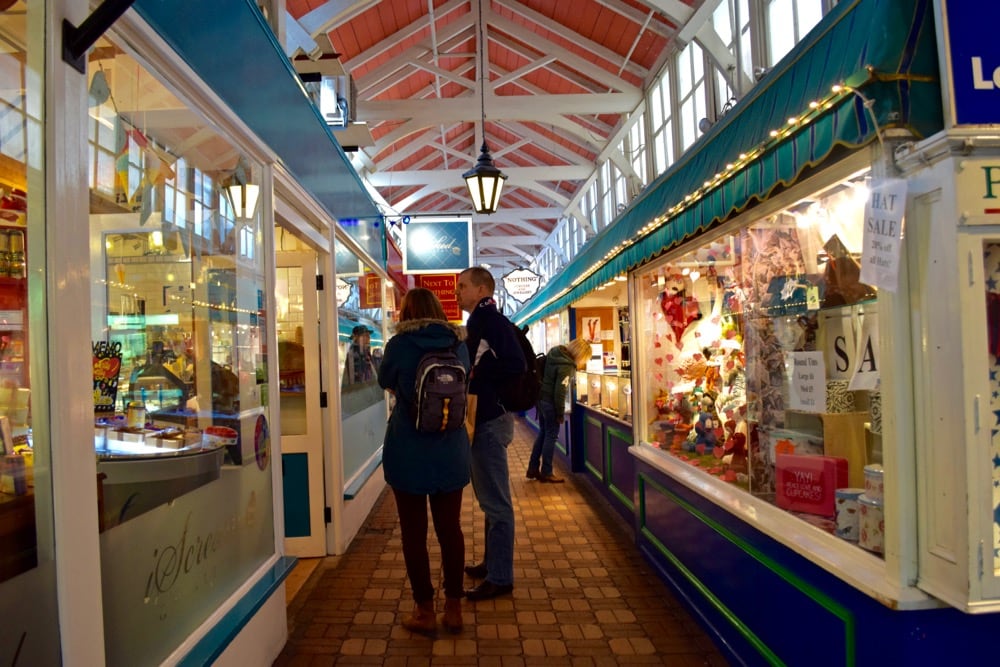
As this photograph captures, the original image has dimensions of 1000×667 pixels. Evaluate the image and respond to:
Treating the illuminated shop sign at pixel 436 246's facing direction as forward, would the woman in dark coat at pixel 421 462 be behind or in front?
in front

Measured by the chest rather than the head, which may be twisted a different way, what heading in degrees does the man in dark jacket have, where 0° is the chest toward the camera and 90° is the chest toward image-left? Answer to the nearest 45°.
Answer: approximately 90°

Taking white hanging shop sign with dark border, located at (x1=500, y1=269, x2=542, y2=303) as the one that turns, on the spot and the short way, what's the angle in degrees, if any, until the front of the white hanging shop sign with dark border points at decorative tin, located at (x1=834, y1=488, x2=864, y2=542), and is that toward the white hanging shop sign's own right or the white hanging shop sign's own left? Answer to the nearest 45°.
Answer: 0° — it already faces it

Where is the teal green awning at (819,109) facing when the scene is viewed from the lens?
facing the viewer and to the left of the viewer

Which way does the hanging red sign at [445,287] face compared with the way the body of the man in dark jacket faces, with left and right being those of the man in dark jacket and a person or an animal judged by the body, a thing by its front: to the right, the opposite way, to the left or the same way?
to the left

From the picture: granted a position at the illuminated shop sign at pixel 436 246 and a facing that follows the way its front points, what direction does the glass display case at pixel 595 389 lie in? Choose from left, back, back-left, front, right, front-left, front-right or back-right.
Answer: front-left

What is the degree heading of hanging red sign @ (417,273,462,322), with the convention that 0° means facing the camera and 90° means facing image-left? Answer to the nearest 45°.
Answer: approximately 0°

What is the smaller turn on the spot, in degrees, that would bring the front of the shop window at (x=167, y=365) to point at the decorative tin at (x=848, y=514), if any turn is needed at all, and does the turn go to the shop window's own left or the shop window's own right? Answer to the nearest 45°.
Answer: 0° — it already faces it
